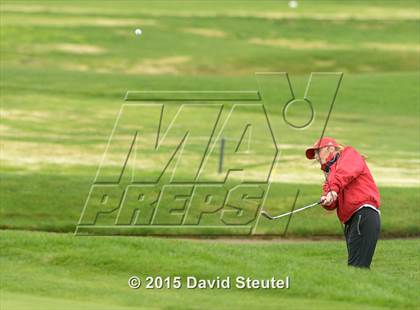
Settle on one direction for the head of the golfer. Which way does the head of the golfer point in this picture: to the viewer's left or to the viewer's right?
to the viewer's left

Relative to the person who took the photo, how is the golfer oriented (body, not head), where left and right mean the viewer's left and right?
facing to the left of the viewer
